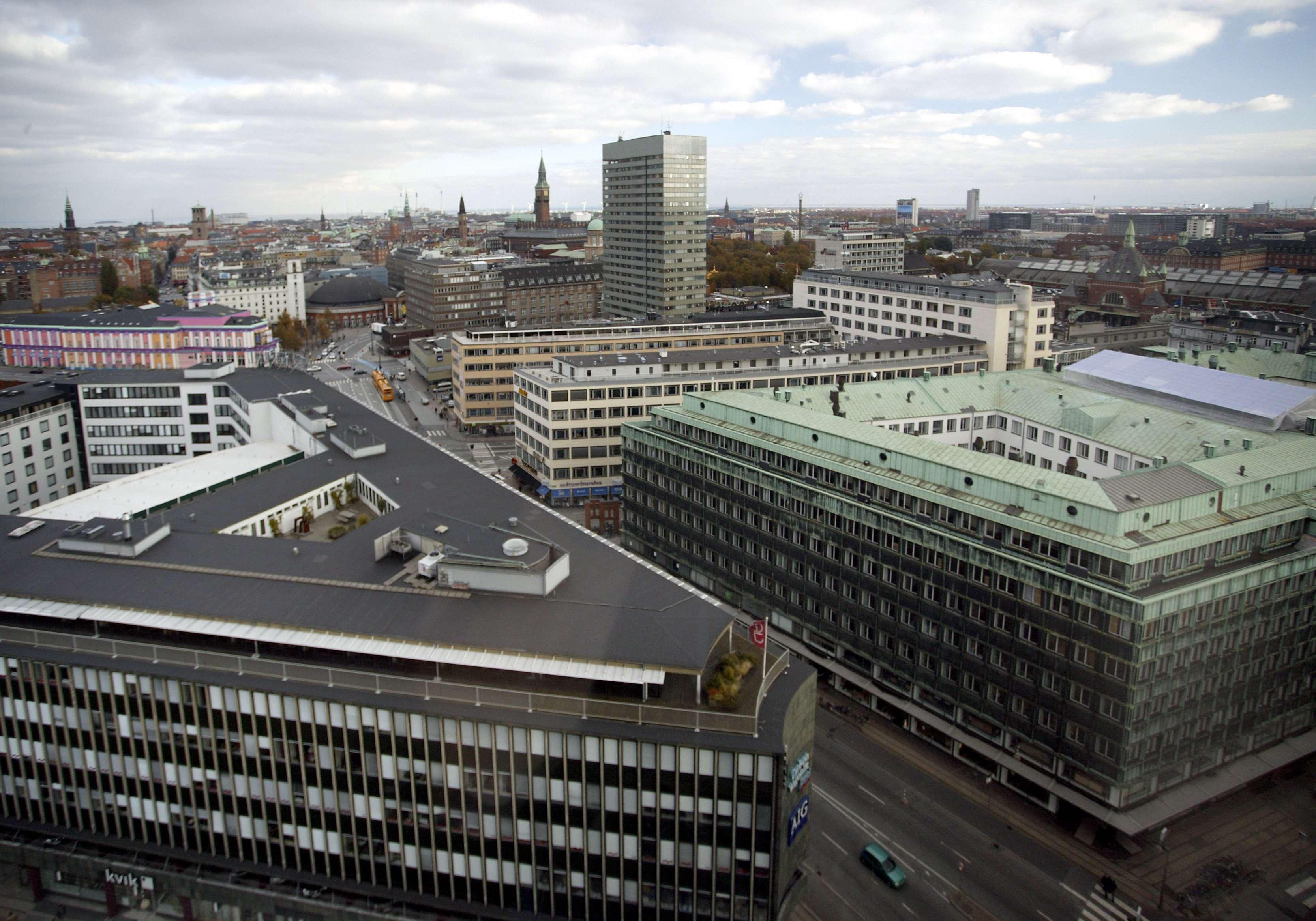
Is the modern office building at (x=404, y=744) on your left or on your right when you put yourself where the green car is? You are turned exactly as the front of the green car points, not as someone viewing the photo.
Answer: on your right

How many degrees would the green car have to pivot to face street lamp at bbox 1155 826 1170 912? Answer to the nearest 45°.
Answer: approximately 45° to its left

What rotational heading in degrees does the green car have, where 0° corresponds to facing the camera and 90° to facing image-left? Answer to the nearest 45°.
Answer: approximately 315°

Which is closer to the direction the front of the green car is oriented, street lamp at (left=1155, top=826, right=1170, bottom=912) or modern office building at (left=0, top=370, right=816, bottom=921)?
the street lamp
